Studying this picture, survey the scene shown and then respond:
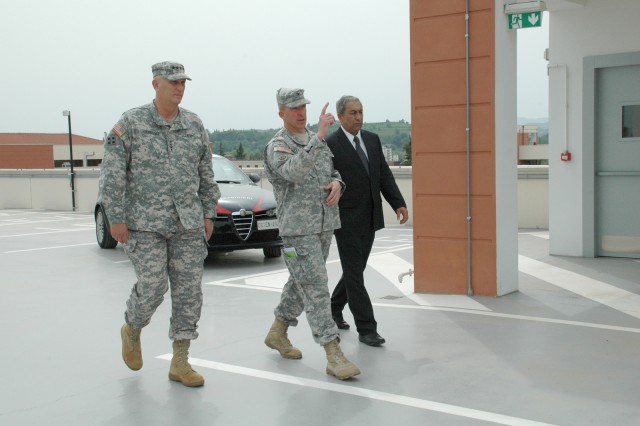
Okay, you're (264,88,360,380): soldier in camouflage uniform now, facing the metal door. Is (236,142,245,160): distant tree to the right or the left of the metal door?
left

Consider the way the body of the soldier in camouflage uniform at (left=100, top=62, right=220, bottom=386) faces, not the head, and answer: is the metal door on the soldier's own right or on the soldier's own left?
on the soldier's own left

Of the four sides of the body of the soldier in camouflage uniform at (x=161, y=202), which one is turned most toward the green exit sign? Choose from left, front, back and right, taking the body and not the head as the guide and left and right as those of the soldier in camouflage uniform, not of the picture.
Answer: left

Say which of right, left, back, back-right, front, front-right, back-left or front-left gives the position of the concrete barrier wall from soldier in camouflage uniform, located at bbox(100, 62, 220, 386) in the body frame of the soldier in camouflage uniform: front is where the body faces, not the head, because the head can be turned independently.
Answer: back-left

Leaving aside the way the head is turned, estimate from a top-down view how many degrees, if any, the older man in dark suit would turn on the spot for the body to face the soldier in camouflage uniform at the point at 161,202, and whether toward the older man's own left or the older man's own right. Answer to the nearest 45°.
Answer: approximately 90° to the older man's own right

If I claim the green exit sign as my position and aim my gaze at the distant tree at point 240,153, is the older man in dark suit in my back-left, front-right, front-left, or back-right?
back-left

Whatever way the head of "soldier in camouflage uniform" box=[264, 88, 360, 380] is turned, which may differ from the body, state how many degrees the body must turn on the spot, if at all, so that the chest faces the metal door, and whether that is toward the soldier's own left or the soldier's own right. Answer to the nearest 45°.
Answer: approximately 90° to the soldier's own left

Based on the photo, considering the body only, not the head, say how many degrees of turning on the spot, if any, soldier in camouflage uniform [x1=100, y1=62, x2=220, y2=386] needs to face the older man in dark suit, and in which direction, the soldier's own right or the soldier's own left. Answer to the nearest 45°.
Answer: approximately 90° to the soldier's own left

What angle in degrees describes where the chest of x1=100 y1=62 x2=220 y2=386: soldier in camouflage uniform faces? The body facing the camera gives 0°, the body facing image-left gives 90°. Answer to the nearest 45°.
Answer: approximately 315°

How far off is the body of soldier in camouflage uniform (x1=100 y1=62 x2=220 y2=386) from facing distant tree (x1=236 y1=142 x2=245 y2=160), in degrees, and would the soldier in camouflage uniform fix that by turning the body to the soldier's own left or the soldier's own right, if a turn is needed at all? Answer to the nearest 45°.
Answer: approximately 135° to the soldier's own left
